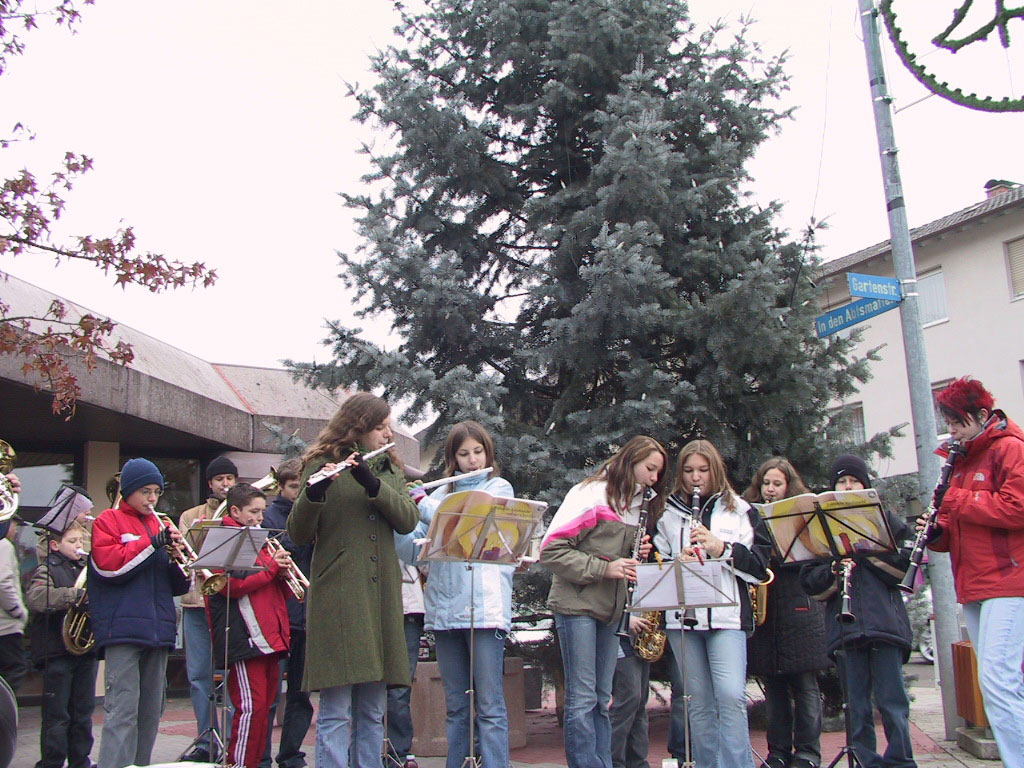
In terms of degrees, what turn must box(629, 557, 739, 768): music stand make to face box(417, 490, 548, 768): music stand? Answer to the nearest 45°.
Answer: approximately 90° to its left

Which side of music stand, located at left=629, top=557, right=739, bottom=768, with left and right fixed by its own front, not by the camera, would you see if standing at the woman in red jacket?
right

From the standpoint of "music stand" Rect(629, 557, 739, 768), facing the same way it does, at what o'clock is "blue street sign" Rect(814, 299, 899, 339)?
The blue street sign is roughly at 1 o'clock from the music stand.

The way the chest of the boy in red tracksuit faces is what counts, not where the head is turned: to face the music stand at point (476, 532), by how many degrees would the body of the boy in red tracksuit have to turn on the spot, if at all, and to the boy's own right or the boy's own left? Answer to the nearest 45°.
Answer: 0° — they already face it

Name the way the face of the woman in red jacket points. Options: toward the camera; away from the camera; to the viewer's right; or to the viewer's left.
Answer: to the viewer's left

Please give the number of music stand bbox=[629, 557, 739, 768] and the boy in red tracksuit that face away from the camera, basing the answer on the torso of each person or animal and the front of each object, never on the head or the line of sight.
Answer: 1

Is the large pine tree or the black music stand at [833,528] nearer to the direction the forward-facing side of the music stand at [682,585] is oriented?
the large pine tree

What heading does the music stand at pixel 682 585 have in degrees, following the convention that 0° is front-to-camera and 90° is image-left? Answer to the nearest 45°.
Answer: approximately 180°

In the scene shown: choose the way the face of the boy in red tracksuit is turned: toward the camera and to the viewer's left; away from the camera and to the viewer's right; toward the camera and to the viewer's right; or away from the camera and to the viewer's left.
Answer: toward the camera and to the viewer's right

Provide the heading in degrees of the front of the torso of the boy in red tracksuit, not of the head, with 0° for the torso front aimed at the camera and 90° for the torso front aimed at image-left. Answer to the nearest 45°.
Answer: approximately 315°

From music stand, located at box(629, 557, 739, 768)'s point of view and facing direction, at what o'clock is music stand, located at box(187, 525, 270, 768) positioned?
music stand, located at box(187, 525, 270, 768) is roughly at 9 o'clock from music stand, located at box(629, 557, 739, 768).

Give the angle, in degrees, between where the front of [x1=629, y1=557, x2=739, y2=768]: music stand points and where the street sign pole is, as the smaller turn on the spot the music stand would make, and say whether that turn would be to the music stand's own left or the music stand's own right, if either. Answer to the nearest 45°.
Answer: approximately 45° to the music stand's own right
